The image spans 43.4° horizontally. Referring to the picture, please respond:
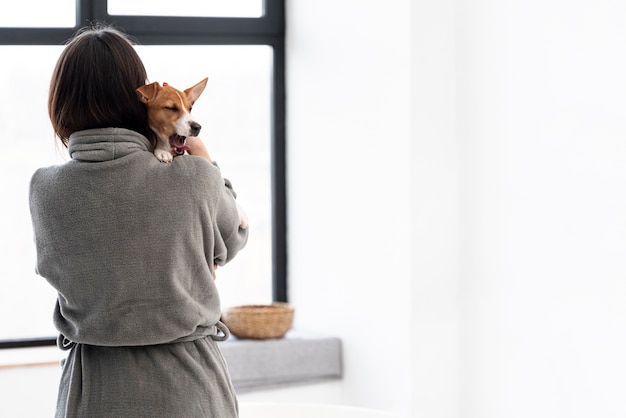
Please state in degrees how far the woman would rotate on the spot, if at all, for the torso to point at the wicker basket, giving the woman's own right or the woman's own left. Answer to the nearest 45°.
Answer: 0° — they already face it

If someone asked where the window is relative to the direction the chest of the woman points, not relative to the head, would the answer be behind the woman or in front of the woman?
in front

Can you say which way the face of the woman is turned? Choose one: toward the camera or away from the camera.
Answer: away from the camera

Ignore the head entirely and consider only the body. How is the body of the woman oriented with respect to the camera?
away from the camera
